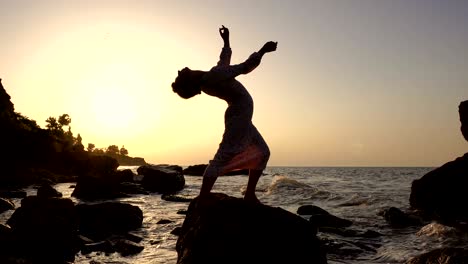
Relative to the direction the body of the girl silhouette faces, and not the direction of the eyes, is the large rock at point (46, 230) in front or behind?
behind

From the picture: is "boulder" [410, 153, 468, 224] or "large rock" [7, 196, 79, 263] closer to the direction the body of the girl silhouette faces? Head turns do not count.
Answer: the boulder

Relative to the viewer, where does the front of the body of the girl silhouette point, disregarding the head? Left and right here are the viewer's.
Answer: facing to the right of the viewer

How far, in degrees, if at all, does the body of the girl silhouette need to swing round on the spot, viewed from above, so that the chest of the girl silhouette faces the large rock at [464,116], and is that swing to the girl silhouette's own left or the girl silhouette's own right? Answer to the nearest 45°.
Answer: approximately 45° to the girl silhouette's own left
